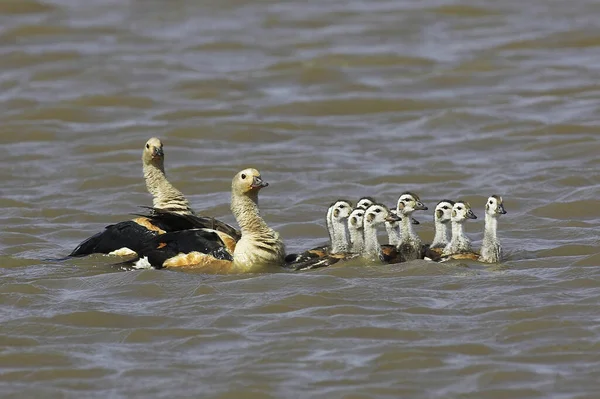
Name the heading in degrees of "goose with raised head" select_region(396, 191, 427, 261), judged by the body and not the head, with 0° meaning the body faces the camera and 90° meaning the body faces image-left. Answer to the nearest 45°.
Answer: approximately 270°

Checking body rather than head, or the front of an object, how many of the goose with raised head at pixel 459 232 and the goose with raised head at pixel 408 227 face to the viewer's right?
2

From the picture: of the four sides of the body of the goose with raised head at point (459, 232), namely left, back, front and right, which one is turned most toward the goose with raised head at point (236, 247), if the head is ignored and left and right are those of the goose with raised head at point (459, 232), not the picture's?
back

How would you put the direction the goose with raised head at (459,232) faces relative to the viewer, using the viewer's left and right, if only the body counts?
facing to the right of the viewer

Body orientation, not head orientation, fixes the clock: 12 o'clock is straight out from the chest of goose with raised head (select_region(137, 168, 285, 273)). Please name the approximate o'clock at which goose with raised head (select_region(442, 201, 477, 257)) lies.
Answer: goose with raised head (select_region(442, 201, 477, 257)) is roughly at 12 o'clock from goose with raised head (select_region(137, 168, 285, 273)).

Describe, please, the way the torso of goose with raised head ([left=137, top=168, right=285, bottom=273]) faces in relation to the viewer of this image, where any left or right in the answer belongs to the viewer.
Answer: facing to the right of the viewer

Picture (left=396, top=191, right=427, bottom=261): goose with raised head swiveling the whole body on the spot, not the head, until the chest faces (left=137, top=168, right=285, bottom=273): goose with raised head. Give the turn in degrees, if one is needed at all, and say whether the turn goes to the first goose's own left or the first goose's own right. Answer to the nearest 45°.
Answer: approximately 180°

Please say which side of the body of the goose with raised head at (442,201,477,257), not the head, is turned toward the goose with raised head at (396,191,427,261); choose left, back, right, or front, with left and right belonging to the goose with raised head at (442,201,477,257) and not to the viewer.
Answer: back

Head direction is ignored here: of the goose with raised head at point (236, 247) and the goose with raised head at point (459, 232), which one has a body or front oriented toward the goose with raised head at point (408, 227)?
the goose with raised head at point (236, 247)

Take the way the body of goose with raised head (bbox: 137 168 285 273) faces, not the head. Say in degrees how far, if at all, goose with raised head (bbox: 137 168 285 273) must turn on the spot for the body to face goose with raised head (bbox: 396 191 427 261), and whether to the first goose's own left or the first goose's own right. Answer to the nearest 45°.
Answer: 0° — it already faces it
